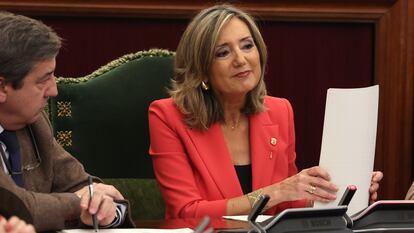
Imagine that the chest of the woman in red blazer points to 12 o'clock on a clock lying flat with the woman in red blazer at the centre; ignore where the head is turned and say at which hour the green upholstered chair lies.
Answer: The green upholstered chair is roughly at 5 o'clock from the woman in red blazer.

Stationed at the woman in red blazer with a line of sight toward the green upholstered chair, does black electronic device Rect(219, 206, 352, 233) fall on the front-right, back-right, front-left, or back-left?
back-left

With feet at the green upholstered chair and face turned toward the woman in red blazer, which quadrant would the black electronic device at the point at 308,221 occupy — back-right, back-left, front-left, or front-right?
front-right

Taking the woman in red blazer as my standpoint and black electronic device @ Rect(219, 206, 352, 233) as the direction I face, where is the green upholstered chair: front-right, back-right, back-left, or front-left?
back-right

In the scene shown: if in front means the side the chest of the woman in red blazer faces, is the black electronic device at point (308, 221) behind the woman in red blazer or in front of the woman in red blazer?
in front

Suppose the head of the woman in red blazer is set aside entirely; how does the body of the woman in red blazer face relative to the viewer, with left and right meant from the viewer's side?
facing the viewer and to the right of the viewer

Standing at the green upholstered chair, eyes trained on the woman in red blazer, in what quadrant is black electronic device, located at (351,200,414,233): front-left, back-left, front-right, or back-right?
front-right

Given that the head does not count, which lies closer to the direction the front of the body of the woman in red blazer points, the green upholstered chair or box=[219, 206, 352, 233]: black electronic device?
the black electronic device
